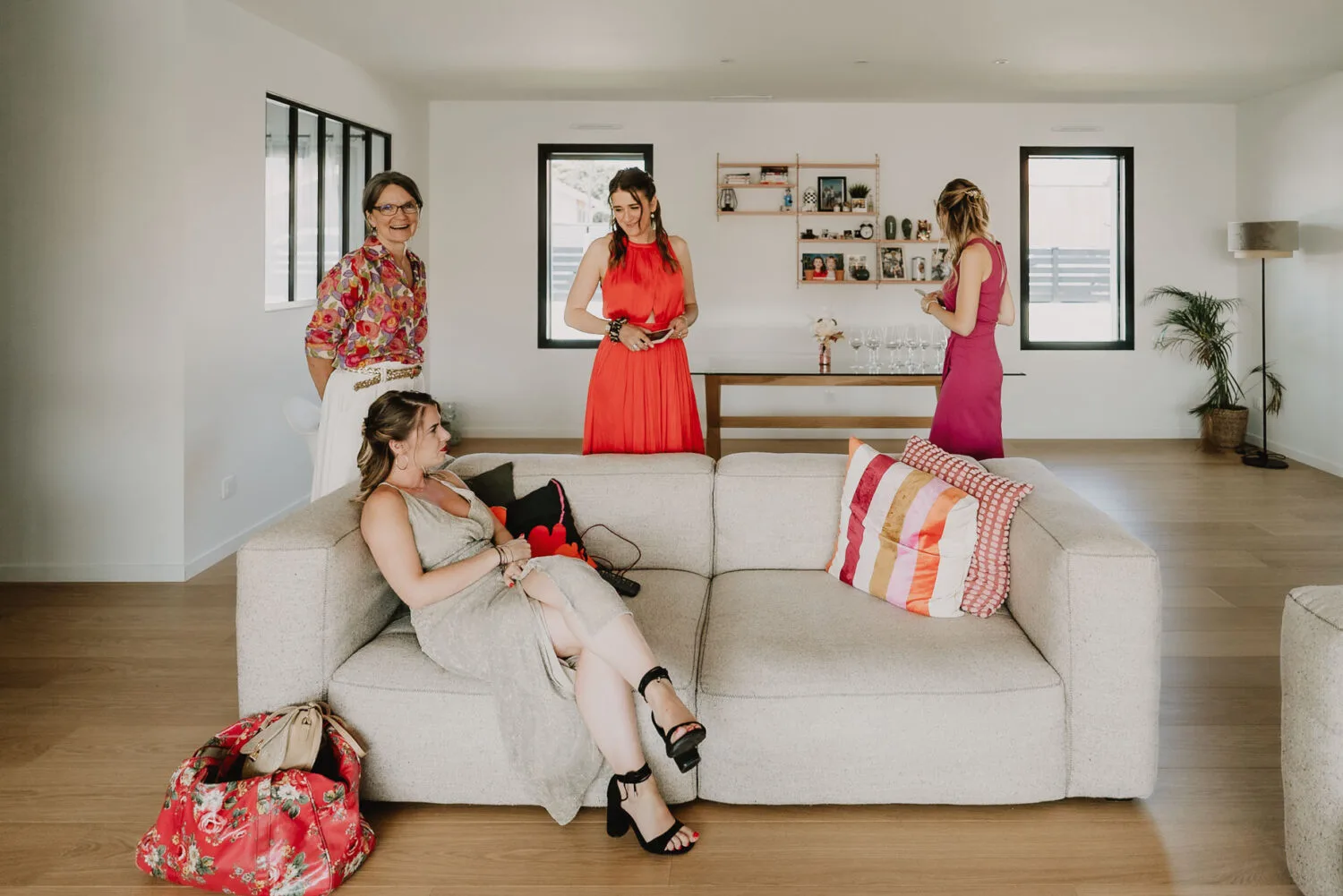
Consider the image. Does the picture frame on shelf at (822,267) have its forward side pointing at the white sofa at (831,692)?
yes

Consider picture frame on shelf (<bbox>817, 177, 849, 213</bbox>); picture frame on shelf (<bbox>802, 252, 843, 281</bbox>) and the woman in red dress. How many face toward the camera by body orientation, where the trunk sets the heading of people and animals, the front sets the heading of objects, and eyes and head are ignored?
3

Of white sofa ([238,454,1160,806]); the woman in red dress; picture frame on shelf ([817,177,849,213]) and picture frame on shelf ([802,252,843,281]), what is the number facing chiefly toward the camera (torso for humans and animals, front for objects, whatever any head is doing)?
4

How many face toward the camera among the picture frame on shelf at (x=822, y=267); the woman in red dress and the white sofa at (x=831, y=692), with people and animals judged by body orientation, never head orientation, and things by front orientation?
3

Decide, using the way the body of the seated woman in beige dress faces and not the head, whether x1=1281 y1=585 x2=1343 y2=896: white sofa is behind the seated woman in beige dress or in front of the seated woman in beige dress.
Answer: in front

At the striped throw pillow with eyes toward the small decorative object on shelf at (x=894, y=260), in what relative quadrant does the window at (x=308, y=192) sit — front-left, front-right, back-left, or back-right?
front-left

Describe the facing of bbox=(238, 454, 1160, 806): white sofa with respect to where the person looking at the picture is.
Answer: facing the viewer

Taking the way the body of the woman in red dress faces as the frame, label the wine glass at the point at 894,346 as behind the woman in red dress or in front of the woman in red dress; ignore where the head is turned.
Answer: behind

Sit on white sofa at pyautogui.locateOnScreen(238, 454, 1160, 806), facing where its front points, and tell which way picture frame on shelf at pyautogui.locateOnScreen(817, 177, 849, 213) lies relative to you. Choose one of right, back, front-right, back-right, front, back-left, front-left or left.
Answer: back

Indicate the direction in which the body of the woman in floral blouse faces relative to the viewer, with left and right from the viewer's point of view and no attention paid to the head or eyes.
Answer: facing the viewer and to the right of the viewer

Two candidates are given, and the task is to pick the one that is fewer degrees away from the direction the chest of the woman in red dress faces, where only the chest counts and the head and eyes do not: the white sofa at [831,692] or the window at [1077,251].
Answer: the white sofa

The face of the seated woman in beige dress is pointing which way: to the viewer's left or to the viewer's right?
to the viewer's right

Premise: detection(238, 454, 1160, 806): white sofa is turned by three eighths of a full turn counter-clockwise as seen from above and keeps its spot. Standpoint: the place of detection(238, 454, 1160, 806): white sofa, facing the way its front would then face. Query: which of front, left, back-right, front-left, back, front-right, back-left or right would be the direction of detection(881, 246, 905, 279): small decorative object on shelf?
front-left

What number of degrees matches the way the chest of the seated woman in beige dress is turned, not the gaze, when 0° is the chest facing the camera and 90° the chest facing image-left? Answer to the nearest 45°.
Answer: approximately 315°

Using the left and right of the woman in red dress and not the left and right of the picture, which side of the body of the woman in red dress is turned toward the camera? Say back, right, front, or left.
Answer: front

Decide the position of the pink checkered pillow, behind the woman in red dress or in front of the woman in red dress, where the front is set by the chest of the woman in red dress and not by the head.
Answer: in front

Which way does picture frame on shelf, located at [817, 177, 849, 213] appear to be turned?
toward the camera
